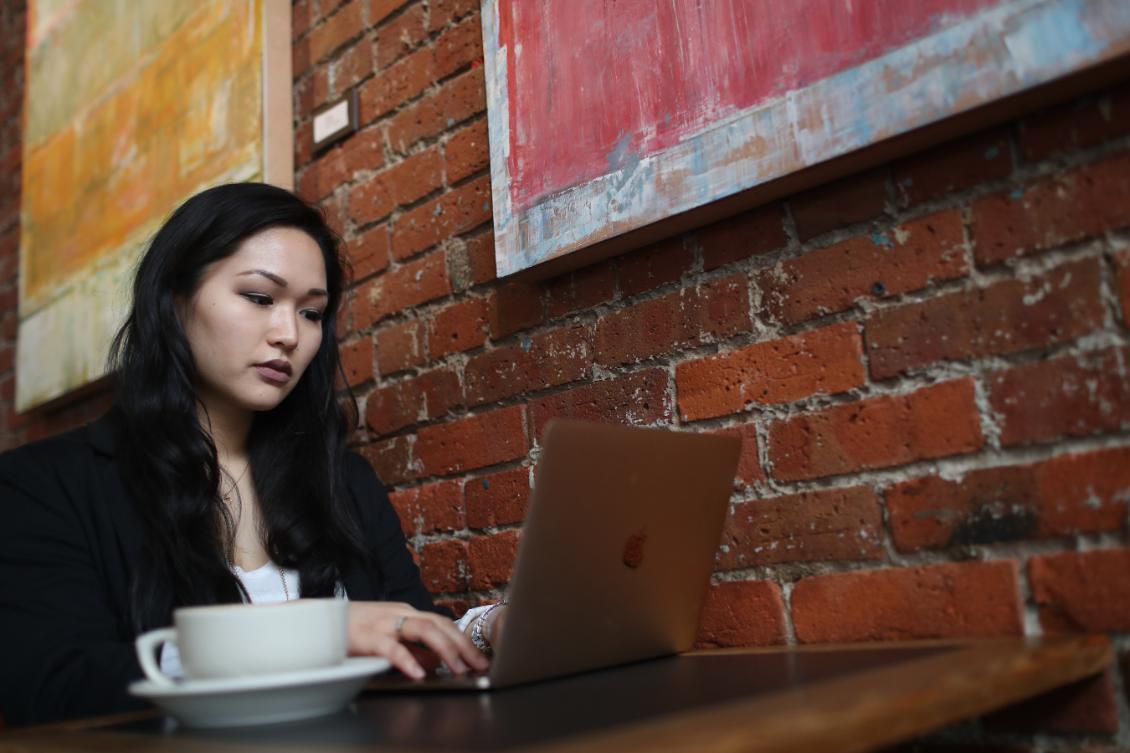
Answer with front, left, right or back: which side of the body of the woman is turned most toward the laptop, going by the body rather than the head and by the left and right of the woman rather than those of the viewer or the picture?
front

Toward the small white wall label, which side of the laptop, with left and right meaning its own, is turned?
front

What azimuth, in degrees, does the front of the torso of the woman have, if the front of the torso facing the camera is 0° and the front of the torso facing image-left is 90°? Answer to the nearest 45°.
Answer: approximately 315°

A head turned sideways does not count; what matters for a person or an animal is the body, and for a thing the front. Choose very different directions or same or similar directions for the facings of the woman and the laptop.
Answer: very different directions

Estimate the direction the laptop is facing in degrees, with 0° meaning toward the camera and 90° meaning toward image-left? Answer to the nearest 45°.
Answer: approximately 135°

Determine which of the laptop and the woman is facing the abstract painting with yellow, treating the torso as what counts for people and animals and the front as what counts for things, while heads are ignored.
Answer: the laptop

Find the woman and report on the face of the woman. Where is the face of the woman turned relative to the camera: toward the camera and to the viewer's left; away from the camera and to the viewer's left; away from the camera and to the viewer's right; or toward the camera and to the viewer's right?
toward the camera and to the viewer's right

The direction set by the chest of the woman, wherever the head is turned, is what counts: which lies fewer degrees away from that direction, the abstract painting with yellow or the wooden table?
the wooden table
